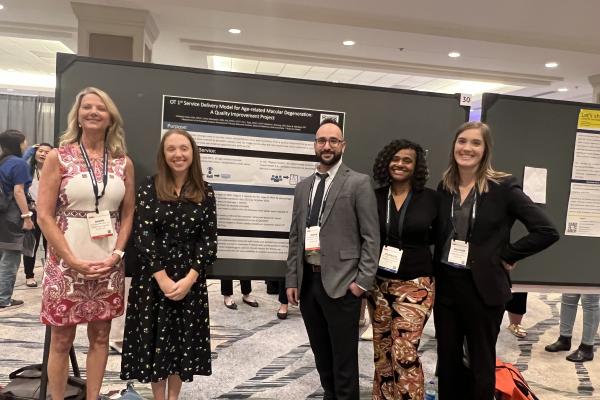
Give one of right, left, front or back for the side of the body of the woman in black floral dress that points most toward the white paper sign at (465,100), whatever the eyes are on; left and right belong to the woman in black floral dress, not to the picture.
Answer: left

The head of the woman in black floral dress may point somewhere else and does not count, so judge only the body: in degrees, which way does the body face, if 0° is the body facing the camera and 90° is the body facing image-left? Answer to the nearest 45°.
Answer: approximately 0°

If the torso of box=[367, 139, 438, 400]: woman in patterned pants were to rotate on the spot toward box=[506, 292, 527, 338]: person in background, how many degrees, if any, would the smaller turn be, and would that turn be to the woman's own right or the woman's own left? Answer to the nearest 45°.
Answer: approximately 180°

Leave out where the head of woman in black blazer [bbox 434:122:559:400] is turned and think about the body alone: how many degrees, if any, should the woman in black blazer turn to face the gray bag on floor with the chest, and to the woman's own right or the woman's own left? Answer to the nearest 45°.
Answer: approximately 45° to the woman's own right

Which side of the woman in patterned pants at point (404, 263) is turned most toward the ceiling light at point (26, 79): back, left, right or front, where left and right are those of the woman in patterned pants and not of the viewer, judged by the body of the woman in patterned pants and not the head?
right

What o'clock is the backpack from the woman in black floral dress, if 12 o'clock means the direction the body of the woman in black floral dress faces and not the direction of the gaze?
The backpack is roughly at 9 o'clock from the woman in black floral dress.

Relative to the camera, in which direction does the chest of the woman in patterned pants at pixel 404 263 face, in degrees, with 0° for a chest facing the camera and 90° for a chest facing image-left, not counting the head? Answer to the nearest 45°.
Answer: approximately 45°

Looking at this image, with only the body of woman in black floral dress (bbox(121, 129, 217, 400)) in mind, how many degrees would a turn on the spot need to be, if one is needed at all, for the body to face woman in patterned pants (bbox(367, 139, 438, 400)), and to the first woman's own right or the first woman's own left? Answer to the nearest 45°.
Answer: approximately 90° to the first woman's own left
